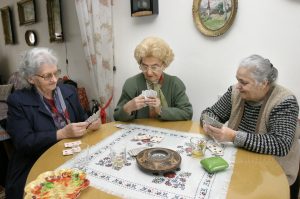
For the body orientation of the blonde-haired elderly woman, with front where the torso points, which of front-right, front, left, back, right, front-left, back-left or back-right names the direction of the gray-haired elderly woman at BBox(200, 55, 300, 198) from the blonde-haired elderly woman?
front-left

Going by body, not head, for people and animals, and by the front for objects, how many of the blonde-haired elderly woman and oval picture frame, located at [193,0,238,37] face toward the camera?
2

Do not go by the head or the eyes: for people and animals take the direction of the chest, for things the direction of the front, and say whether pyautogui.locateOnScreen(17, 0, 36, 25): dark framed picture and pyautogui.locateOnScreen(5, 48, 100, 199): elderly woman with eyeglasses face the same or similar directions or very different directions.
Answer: same or similar directions

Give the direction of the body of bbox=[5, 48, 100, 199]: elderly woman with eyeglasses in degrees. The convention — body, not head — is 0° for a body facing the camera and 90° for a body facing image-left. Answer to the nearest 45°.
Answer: approximately 315°

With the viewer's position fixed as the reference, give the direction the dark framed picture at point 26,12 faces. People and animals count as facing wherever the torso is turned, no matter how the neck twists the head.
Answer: facing the viewer and to the right of the viewer

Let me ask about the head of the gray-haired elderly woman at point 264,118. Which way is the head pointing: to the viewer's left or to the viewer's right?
to the viewer's left

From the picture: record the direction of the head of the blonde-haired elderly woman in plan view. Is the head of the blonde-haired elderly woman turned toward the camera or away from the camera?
toward the camera

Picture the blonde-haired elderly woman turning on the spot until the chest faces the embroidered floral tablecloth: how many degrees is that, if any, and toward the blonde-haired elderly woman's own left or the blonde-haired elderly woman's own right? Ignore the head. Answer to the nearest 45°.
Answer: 0° — they already face it

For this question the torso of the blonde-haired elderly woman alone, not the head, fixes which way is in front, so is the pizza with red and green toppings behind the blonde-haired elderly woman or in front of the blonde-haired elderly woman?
in front

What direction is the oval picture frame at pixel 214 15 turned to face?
toward the camera

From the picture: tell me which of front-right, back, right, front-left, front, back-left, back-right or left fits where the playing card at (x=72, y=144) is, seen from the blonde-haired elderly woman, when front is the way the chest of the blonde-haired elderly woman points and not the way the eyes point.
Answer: front-right

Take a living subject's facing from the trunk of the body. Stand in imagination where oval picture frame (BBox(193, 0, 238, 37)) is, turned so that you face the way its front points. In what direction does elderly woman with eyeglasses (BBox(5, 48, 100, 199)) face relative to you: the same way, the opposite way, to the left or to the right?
to the left

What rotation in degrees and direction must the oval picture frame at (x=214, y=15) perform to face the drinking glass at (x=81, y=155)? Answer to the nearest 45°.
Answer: approximately 45° to its right

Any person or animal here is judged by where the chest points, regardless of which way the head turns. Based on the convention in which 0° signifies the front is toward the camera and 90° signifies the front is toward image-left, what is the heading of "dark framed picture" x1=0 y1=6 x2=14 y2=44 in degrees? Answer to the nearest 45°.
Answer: approximately 315°

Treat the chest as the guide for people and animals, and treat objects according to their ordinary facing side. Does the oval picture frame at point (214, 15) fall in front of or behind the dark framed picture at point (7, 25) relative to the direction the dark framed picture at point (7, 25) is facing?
in front

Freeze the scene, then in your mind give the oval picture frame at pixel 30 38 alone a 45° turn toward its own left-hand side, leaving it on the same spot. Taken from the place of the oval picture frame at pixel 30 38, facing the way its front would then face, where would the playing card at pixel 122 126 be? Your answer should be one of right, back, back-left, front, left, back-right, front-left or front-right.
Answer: right

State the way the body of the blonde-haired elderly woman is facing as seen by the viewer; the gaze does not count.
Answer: toward the camera
